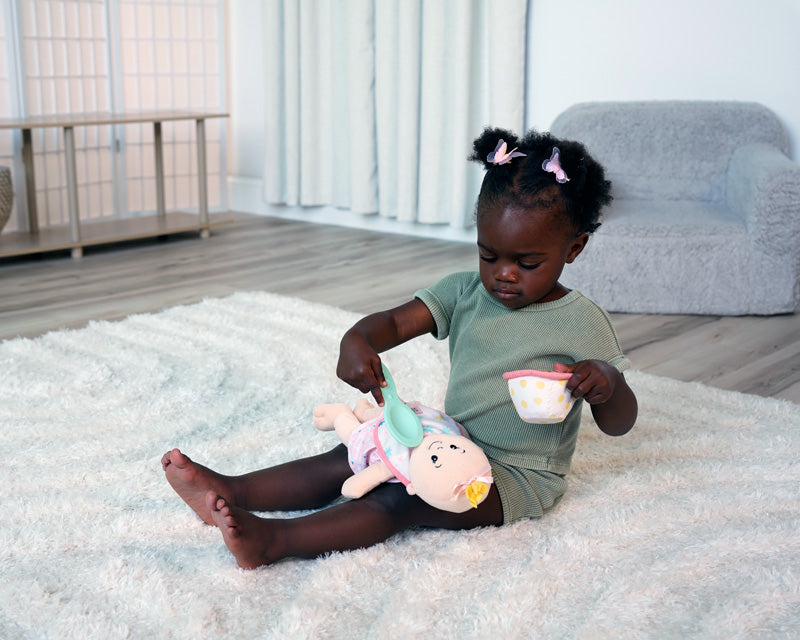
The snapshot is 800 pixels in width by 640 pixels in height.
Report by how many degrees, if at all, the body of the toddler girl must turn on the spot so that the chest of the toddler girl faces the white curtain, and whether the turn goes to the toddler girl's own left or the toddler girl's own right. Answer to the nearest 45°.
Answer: approximately 135° to the toddler girl's own right

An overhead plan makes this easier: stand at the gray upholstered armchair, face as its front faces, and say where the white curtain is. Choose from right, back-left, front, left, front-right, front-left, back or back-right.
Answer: back-right

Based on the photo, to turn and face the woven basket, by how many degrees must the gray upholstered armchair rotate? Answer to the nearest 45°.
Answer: approximately 90° to its right

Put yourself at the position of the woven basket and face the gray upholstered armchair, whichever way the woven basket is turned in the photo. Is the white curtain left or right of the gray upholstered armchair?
left

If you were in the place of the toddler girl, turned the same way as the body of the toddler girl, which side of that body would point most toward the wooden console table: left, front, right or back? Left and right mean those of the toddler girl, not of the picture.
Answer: right

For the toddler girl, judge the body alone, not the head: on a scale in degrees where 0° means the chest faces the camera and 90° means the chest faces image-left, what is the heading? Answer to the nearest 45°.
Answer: approximately 45°

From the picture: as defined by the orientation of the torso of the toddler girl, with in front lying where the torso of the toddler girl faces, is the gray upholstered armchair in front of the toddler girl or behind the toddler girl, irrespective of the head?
behind

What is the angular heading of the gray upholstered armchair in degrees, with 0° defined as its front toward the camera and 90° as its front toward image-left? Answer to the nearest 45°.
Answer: approximately 0°

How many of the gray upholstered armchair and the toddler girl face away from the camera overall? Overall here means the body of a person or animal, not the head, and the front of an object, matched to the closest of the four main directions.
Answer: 0

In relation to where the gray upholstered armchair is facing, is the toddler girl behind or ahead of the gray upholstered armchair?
ahead

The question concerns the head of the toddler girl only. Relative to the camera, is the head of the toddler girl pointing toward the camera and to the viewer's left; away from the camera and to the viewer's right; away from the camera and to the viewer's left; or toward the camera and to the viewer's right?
toward the camera and to the viewer's left
